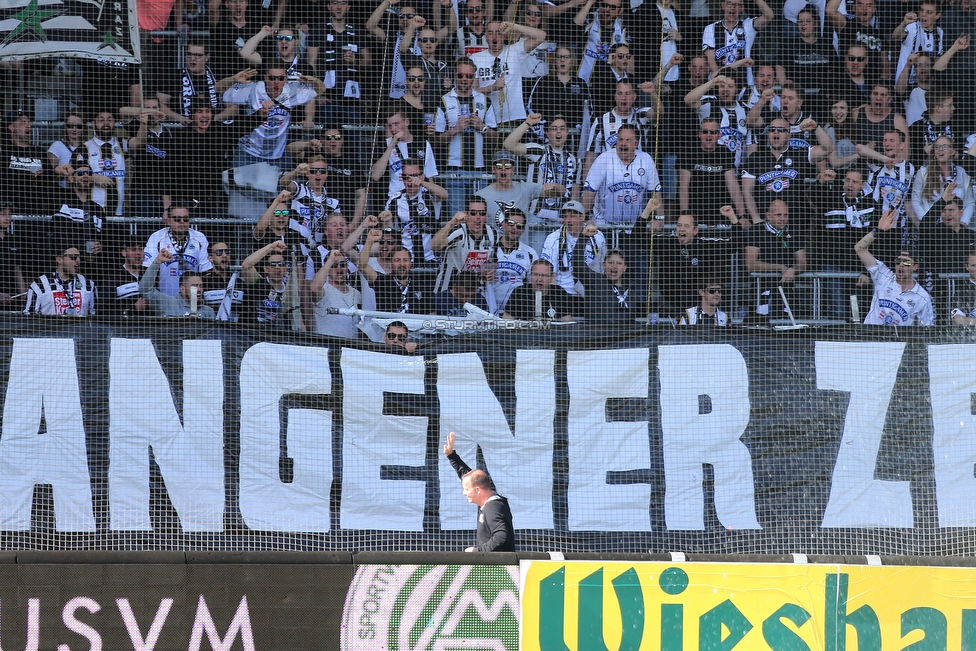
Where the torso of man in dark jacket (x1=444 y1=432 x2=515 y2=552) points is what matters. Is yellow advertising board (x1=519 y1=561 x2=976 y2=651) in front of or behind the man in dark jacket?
behind

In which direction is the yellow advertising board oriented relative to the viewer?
toward the camera

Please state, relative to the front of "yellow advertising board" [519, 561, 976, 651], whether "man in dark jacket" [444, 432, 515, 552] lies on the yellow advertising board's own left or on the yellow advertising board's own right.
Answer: on the yellow advertising board's own right
